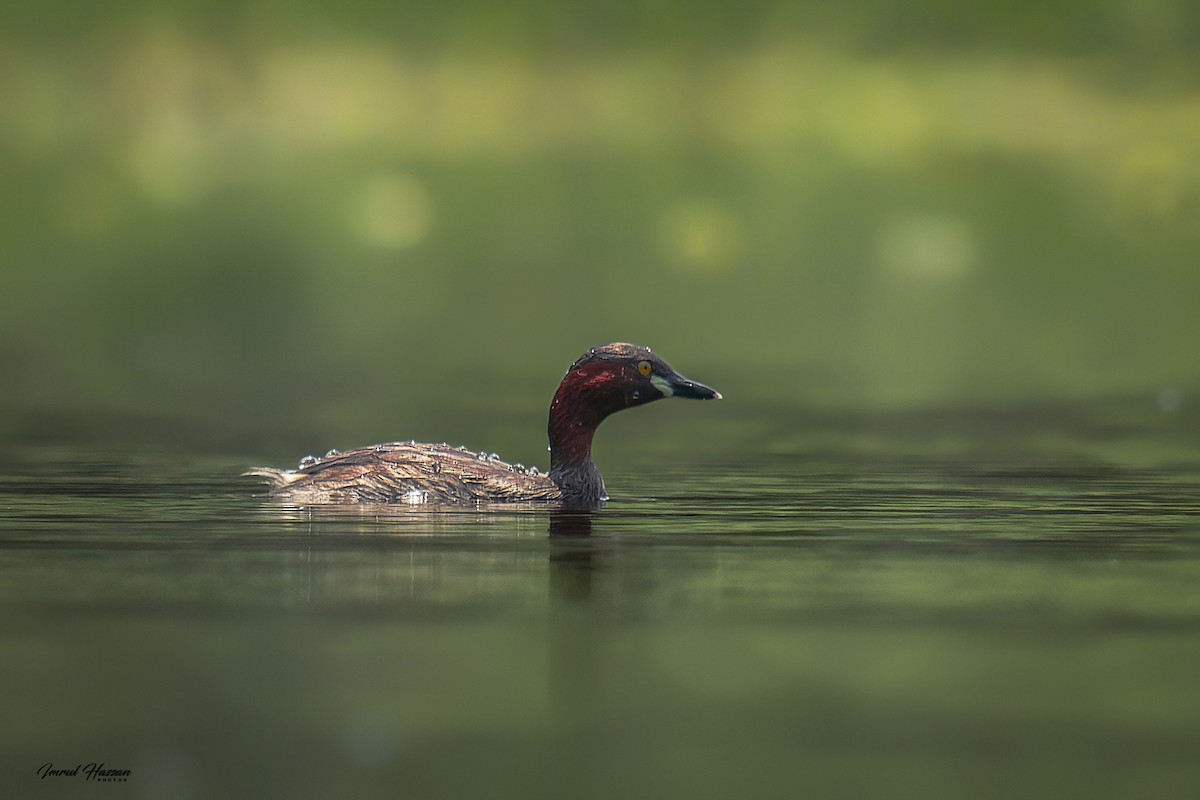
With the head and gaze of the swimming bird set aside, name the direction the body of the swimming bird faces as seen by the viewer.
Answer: to the viewer's right
